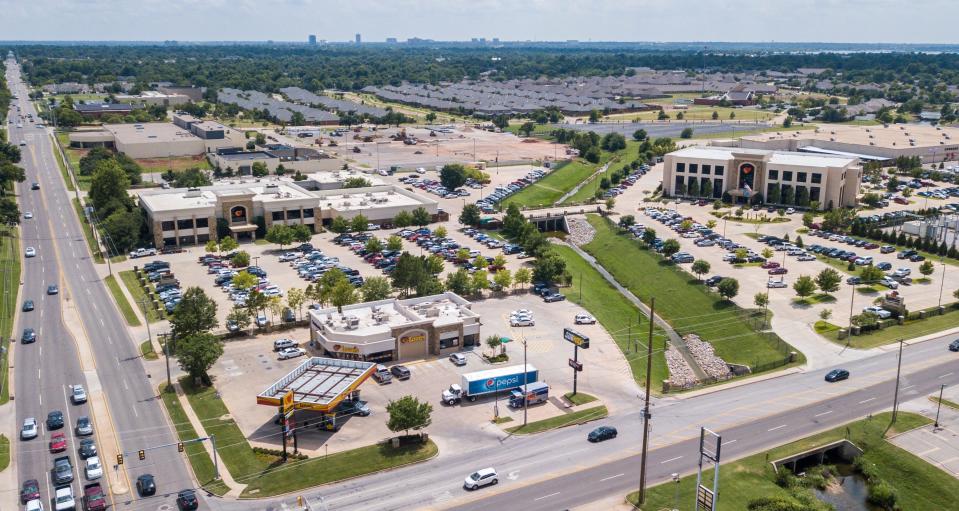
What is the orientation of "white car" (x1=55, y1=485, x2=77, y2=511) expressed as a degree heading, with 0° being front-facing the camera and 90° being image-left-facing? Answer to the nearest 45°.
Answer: approximately 0°

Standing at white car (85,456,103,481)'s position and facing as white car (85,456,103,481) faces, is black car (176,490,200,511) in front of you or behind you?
in front

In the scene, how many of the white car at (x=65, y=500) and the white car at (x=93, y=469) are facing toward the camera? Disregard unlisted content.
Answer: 2

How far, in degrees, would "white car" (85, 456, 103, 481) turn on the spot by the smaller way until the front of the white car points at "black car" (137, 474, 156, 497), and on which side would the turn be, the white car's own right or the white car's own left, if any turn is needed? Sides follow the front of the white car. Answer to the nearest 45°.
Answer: approximately 45° to the white car's own left

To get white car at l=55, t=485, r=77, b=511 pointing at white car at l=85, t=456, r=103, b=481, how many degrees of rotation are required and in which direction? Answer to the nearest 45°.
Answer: approximately 135° to its left

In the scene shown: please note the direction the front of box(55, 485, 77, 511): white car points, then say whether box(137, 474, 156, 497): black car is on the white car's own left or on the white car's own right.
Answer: on the white car's own left
